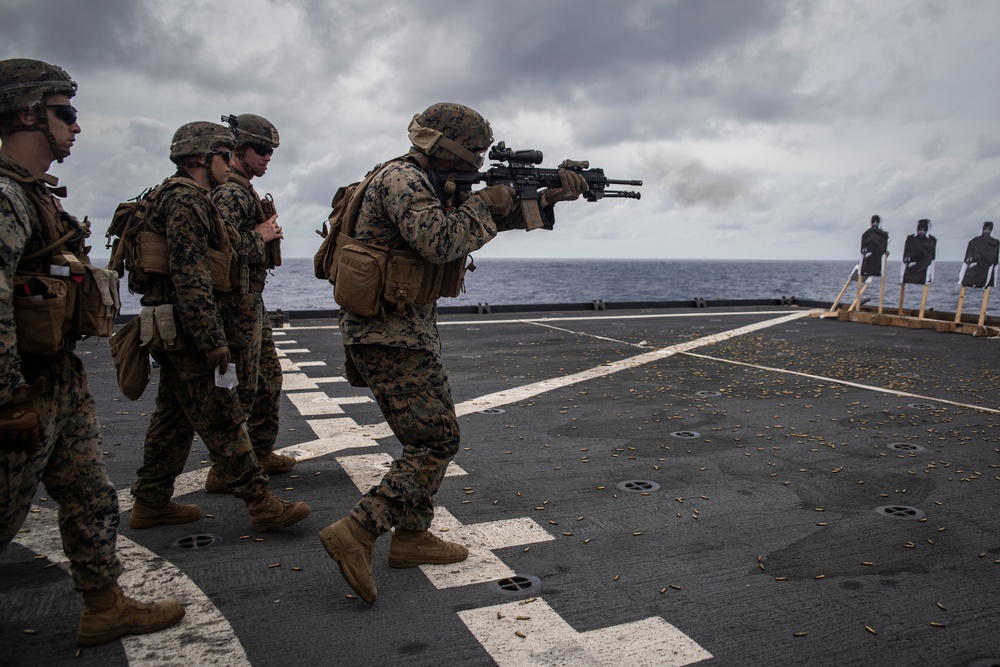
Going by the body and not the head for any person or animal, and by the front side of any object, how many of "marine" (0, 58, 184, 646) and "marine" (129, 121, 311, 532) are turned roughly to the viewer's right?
2

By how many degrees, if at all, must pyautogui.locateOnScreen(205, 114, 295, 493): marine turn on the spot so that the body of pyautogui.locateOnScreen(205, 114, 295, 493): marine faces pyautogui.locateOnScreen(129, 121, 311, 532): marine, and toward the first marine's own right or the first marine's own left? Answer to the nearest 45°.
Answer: approximately 90° to the first marine's own right

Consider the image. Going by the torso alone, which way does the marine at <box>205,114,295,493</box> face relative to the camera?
to the viewer's right

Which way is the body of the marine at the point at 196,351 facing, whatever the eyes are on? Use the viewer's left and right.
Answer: facing to the right of the viewer

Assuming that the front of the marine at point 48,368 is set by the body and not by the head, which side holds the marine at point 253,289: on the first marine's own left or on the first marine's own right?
on the first marine's own left

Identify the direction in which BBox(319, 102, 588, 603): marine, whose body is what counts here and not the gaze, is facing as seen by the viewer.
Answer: to the viewer's right

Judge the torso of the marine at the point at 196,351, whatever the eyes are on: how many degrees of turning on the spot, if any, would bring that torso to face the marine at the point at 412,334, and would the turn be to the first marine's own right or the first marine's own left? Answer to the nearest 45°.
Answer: approximately 45° to the first marine's own right

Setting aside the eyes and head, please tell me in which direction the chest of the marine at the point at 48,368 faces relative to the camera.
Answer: to the viewer's right

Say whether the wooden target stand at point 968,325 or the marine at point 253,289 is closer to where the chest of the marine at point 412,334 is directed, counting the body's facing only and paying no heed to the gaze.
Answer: the wooden target stand
